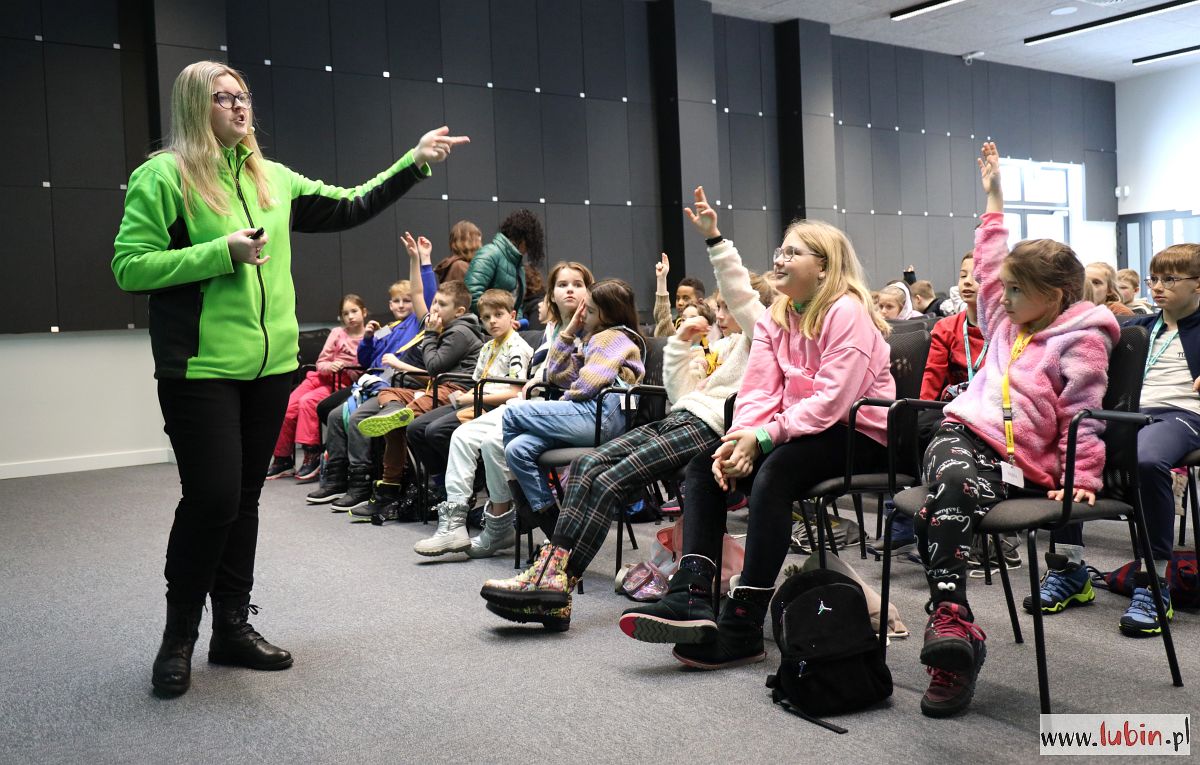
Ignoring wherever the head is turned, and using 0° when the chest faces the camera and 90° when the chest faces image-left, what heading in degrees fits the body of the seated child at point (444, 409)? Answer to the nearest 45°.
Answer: approximately 45°

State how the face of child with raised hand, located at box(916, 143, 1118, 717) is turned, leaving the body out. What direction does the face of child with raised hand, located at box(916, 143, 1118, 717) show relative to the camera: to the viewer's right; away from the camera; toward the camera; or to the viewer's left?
to the viewer's left

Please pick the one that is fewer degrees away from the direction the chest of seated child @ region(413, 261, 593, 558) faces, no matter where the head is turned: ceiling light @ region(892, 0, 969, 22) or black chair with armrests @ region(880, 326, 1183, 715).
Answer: the black chair with armrests

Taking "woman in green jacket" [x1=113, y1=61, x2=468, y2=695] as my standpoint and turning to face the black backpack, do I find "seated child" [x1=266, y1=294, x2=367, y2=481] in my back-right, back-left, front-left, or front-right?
back-left

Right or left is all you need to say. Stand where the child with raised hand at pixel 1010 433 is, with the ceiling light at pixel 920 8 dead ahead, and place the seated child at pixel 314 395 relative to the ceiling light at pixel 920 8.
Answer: left

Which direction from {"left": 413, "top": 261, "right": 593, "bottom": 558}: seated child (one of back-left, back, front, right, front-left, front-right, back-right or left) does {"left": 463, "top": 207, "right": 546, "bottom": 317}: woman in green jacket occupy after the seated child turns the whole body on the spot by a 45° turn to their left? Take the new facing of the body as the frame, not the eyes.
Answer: back

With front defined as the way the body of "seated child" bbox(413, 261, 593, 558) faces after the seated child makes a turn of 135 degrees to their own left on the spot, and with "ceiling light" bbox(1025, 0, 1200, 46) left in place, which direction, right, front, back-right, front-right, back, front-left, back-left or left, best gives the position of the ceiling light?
front-left

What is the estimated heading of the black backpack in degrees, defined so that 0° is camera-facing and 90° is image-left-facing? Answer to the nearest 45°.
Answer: approximately 0°
